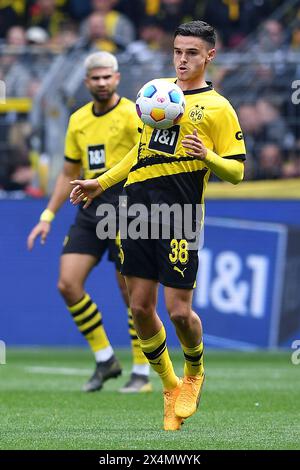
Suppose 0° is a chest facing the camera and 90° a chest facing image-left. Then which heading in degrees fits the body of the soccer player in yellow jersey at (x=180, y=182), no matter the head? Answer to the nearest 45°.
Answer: approximately 45°

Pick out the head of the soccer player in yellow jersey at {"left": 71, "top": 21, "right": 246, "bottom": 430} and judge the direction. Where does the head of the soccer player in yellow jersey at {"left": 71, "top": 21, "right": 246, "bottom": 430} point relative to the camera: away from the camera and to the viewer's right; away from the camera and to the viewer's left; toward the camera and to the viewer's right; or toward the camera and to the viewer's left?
toward the camera and to the viewer's left

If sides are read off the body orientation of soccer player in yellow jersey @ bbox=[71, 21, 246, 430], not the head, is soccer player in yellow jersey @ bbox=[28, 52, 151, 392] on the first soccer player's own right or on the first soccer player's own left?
on the first soccer player's own right
